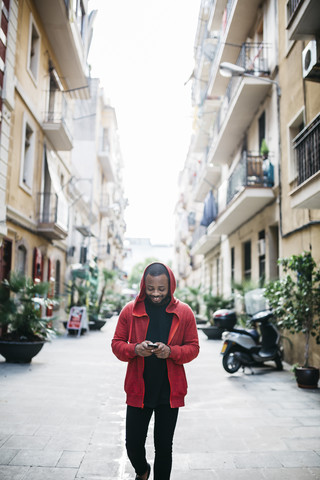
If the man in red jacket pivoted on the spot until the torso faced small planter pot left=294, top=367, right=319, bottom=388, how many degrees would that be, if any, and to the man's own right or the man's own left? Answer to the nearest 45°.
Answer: approximately 135° to the man's own left

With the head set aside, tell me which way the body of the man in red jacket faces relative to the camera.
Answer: toward the camera

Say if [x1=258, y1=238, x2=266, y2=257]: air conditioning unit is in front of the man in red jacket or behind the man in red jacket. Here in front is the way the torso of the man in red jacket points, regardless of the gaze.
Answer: behind

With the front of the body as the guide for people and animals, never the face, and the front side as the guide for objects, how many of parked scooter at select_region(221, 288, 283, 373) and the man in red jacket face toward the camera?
1
